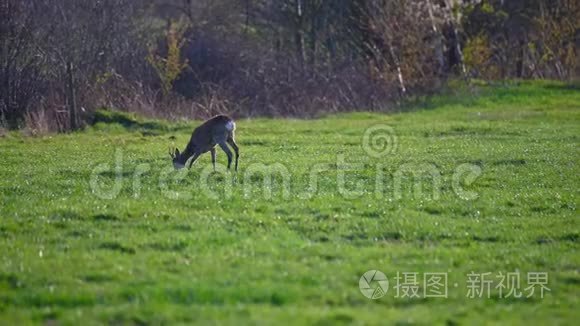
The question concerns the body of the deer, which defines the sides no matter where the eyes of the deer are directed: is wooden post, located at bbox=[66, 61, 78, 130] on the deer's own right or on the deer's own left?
on the deer's own right

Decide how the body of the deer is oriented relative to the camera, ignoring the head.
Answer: to the viewer's left
